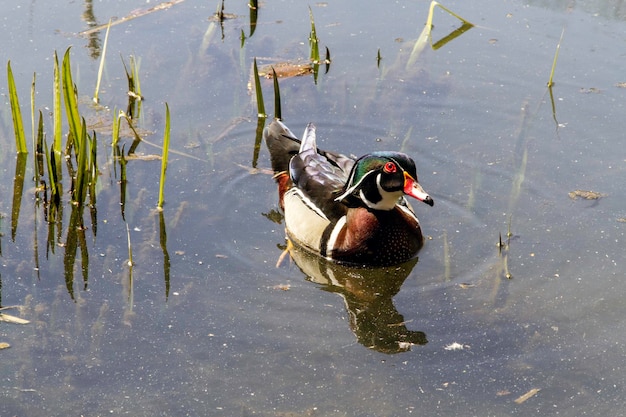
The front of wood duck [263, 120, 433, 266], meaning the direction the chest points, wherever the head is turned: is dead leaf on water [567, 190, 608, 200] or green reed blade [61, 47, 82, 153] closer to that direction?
the dead leaf on water

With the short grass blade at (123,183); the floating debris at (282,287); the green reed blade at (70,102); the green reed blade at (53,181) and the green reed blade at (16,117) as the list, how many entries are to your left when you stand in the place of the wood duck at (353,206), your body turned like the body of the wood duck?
0

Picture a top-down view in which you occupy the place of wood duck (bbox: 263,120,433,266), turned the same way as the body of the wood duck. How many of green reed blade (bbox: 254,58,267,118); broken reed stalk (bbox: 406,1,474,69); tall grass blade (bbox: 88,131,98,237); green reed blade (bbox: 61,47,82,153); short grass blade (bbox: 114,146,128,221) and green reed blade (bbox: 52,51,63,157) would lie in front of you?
0

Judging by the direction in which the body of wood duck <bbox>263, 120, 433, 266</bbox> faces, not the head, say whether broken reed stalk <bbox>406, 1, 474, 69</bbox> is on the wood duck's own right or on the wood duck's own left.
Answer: on the wood duck's own left

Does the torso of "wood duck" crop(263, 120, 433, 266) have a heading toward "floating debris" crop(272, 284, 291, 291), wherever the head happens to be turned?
no

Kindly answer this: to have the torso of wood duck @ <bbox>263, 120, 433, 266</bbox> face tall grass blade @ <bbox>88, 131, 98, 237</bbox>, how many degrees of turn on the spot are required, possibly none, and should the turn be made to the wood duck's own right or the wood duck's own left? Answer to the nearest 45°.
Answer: approximately 135° to the wood duck's own right

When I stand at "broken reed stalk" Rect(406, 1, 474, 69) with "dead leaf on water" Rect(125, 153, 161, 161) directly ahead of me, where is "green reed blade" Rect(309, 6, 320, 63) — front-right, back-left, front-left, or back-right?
front-right

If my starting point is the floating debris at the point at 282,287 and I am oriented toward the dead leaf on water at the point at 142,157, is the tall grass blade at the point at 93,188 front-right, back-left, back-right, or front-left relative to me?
front-left

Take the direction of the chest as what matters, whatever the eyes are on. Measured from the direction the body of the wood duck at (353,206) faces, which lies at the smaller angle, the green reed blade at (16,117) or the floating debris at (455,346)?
the floating debris

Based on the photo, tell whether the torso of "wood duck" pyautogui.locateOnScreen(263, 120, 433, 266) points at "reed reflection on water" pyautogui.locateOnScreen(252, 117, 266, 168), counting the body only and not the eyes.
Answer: no

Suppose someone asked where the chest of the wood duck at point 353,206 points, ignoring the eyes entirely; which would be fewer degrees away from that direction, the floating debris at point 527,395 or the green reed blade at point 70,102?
the floating debris

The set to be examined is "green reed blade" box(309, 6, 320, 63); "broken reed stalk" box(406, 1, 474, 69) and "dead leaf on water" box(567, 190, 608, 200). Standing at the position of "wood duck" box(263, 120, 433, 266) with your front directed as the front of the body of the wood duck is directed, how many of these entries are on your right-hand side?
0

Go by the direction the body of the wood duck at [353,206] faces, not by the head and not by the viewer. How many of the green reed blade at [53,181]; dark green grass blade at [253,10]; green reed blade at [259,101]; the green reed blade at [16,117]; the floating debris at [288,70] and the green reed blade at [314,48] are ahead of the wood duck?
0

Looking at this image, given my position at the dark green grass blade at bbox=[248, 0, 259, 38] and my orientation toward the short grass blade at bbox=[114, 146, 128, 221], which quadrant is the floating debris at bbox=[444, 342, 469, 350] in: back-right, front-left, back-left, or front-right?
front-left

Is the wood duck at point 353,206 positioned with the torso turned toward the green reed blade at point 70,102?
no

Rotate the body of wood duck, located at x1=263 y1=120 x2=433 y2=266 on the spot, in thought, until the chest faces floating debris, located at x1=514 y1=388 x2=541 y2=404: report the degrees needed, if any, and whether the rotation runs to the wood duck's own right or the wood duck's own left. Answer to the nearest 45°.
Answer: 0° — it already faces it

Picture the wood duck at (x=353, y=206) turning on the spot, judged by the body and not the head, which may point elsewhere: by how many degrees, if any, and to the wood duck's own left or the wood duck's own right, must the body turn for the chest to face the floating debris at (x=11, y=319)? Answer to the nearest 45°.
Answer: approximately 90° to the wood duck's own right

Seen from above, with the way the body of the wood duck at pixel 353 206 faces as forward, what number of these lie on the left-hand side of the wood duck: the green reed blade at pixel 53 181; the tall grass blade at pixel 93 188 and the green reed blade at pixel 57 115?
0

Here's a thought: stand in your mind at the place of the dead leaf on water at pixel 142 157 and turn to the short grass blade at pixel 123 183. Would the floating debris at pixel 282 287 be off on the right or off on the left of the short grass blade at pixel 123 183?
left

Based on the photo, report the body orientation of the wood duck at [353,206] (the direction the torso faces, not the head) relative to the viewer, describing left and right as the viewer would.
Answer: facing the viewer and to the right of the viewer
